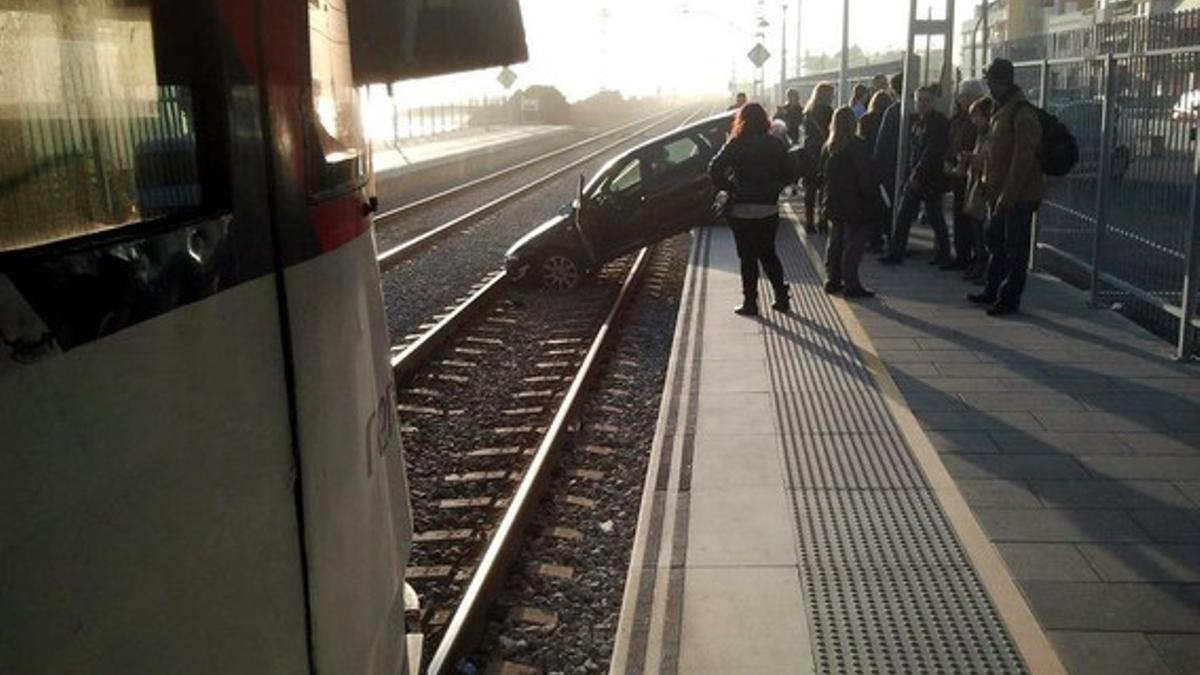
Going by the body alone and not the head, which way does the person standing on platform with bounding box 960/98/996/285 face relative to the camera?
to the viewer's left

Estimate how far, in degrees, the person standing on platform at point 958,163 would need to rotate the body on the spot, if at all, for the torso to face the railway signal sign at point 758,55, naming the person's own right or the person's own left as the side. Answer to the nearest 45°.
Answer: approximately 90° to the person's own right

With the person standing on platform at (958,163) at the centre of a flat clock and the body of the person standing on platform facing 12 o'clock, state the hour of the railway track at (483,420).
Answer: The railway track is roughly at 10 o'clock from the person standing on platform.

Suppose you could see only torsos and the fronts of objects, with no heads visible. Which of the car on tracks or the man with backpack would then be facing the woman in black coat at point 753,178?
the man with backpack

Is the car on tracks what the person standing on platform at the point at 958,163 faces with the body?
yes

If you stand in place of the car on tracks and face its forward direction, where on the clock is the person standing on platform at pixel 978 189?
The person standing on platform is roughly at 7 o'clock from the car on tracks.

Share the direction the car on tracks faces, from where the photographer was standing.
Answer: facing to the left of the viewer

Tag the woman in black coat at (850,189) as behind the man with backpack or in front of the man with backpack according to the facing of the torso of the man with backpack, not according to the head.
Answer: in front

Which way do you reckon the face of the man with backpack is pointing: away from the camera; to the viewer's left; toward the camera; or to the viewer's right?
to the viewer's left

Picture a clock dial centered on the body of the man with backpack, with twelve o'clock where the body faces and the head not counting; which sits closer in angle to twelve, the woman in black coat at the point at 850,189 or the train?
the woman in black coat

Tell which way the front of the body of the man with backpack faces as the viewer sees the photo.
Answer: to the viewer's left

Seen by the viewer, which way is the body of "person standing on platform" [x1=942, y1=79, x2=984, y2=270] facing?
to the viewer's left

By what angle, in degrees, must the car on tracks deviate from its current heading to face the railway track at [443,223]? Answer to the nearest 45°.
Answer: approximately 45° to its right
